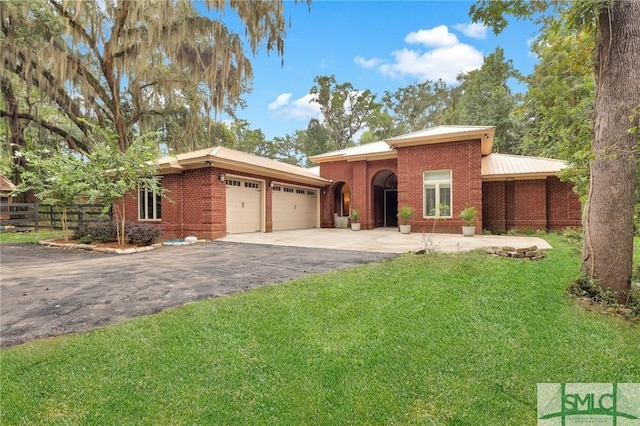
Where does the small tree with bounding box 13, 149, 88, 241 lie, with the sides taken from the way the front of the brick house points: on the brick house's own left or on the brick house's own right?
on the brick house's own right

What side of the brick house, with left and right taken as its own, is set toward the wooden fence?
right

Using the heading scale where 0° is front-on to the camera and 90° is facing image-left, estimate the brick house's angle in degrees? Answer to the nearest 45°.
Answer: approximately 0°

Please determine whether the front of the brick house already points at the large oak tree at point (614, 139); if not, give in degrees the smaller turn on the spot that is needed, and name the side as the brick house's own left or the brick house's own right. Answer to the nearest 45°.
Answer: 0° — it already faces it

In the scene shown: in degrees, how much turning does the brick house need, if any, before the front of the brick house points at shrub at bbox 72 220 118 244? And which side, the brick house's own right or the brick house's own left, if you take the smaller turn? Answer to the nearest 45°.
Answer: approximately 90° to the brick house's own right

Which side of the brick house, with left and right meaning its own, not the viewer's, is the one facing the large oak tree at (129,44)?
right

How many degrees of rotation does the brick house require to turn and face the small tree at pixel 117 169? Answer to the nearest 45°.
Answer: approximately 45° to its right

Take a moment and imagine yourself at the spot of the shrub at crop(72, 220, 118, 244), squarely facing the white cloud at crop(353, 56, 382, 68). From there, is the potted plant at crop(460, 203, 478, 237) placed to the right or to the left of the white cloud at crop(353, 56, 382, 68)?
right
